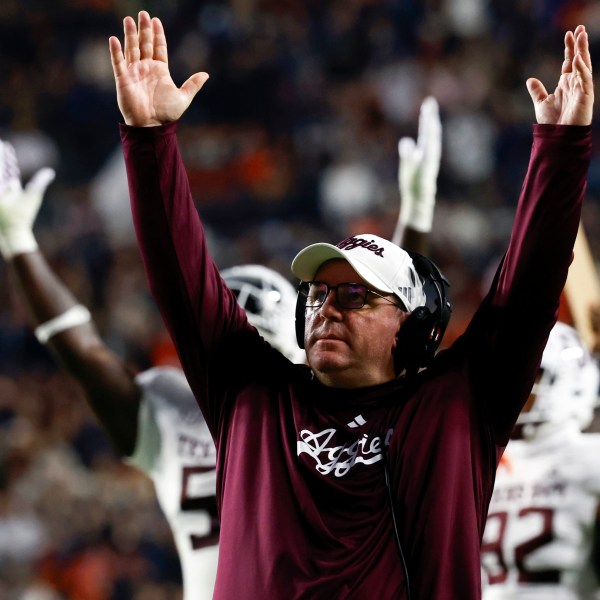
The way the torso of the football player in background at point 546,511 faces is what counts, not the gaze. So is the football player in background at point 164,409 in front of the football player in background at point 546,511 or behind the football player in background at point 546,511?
in front

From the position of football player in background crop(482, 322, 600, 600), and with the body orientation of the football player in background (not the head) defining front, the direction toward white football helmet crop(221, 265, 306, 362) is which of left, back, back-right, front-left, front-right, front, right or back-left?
front-right

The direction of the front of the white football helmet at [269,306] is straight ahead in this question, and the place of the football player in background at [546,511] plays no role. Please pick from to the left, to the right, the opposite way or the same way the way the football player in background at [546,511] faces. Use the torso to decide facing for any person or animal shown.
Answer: the same way

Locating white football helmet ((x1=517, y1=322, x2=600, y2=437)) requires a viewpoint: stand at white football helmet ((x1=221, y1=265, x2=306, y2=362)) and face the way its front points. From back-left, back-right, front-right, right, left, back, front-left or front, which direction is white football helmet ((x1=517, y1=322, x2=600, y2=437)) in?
back-left

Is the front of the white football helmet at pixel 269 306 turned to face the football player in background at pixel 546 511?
no

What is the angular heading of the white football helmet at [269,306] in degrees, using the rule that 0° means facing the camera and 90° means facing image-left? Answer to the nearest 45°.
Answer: approximately 45°

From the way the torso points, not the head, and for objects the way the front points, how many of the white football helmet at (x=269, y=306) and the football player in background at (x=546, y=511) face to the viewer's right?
0
